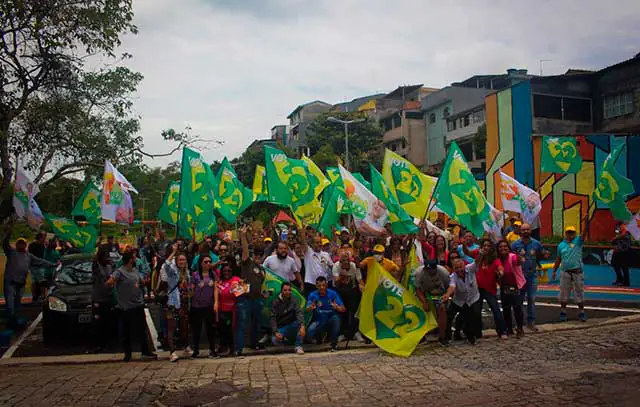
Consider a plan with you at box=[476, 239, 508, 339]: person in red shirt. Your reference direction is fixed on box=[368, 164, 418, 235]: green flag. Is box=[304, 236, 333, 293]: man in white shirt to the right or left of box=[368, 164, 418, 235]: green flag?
left

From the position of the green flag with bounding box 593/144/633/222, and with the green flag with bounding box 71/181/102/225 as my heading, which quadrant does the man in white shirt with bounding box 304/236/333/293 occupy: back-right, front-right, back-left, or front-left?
front-left

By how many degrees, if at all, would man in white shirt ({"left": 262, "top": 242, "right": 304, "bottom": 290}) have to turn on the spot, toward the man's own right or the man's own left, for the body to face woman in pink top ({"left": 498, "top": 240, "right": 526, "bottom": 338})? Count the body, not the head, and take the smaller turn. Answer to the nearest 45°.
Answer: approximately 90° to the man's own left

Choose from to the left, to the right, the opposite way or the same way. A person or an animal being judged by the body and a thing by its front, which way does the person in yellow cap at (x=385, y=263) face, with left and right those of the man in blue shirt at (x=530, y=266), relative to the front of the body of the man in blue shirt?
the same way

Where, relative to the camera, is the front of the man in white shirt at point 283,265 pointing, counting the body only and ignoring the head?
toward the camera

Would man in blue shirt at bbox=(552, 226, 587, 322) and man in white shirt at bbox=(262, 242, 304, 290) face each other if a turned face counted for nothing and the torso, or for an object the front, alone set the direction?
no

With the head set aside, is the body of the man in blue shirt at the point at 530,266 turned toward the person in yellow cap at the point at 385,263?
no

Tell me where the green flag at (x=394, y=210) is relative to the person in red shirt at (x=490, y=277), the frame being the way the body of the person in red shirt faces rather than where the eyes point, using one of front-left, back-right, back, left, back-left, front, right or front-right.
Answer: right

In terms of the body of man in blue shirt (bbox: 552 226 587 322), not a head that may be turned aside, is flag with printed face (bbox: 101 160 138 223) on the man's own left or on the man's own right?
on the man's own right

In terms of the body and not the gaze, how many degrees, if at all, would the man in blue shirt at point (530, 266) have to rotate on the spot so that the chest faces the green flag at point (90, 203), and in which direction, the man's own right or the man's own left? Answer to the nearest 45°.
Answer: approximately 90° to the man's own right

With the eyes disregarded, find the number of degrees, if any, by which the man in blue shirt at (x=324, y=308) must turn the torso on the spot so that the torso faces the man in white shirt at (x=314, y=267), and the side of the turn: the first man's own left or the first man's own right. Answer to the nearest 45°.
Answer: approximately 180°

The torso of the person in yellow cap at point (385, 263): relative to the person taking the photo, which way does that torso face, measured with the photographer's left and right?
facing the viewer

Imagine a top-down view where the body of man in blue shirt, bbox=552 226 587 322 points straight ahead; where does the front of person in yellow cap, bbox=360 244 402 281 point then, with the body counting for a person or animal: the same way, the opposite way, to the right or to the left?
the same way

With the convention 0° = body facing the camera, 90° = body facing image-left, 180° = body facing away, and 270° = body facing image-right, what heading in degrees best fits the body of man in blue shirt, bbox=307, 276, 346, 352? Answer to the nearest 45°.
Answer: approximately 0°

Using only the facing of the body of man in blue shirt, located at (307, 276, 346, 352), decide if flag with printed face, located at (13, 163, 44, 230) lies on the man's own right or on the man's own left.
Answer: on the man's own right

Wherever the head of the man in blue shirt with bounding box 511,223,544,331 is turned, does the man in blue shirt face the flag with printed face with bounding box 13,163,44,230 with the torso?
no

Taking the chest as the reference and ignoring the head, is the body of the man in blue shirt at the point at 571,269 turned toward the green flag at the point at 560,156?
no

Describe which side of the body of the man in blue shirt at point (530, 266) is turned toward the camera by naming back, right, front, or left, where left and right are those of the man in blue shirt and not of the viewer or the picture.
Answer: front
